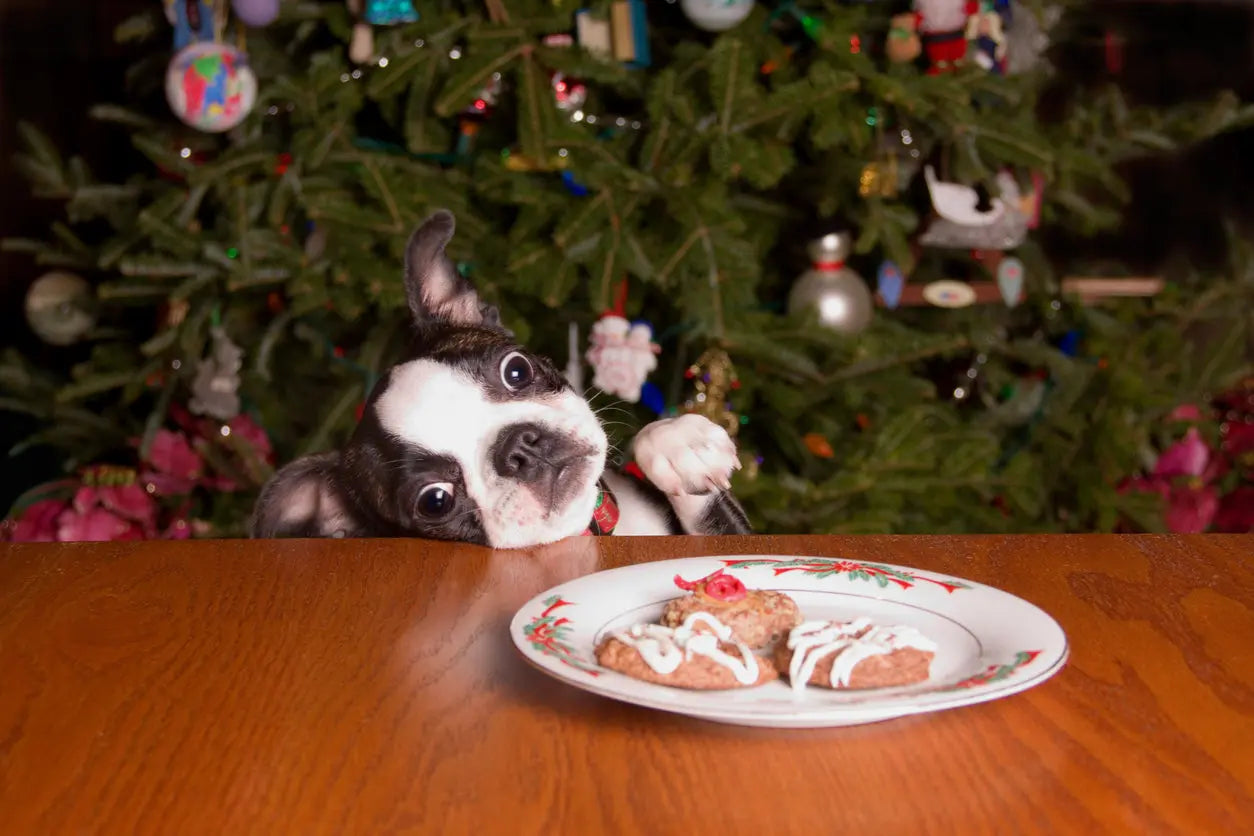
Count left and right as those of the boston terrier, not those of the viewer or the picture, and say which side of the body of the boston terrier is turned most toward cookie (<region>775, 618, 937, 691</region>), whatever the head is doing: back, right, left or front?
front

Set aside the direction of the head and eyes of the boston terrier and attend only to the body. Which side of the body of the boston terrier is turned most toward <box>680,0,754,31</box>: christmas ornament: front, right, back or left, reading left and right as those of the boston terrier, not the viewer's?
back

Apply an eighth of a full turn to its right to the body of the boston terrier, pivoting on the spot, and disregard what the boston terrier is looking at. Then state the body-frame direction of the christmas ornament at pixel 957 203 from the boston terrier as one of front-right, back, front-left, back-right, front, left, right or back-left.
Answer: back

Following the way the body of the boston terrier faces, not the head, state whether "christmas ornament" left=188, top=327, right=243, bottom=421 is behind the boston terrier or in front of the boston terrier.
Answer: behind

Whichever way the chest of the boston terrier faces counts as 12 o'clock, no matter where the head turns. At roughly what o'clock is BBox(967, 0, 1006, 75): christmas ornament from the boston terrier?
The christmas ornament is roughly at 7 o'clock from the boston terrier.

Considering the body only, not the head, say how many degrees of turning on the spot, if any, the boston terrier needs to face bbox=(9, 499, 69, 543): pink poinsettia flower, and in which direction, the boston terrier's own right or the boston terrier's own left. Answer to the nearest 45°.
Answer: approximately 135° to the boston terrier's own right

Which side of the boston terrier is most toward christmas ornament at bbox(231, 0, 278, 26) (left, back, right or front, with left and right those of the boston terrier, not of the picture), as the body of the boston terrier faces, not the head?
back

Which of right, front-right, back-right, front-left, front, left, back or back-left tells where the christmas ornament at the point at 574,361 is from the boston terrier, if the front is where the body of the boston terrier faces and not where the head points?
back

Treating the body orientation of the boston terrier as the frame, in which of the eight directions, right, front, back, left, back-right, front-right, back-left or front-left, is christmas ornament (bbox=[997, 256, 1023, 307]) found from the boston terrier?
back-left

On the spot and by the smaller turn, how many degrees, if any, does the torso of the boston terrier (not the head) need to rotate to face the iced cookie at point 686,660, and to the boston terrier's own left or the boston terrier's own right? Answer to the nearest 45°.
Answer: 0° — it already faces it

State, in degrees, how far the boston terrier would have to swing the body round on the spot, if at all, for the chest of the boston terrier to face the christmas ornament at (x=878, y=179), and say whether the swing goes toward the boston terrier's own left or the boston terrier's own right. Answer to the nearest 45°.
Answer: approximately 135° to the boston terrier's own left

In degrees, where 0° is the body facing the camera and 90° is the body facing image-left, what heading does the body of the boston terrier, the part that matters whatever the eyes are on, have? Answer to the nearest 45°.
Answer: approximately 0°

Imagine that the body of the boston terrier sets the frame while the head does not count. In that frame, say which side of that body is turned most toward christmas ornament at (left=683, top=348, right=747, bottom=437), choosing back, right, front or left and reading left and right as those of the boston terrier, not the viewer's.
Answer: back

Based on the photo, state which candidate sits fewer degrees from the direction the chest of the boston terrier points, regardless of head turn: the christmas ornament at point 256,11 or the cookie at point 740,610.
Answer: the cookie
